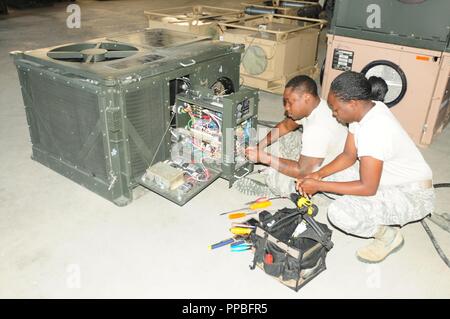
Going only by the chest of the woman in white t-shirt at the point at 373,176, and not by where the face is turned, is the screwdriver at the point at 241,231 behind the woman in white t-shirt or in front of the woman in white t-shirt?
in front

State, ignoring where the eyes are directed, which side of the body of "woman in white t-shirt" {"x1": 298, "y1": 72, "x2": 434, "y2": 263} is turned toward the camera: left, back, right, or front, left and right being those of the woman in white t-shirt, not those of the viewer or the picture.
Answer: left

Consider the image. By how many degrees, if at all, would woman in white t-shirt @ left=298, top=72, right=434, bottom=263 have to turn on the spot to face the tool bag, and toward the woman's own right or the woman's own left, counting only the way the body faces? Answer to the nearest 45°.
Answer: approximately 45° to the woman's own left

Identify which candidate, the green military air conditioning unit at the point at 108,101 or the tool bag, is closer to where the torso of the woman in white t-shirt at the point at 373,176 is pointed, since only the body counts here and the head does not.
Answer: the green military air conditioning unit

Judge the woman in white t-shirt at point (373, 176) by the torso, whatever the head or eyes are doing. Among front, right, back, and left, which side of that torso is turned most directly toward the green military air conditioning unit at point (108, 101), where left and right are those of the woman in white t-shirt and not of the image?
front

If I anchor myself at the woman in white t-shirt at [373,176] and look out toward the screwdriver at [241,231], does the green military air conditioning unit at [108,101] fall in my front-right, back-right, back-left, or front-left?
front-right
